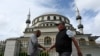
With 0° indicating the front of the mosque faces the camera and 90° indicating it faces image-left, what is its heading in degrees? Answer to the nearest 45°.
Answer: approximately 0°
